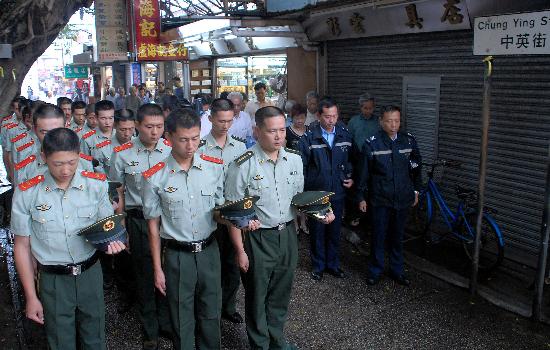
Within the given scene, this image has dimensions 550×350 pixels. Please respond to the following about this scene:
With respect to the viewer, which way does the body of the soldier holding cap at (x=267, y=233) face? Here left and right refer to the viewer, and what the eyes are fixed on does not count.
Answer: facing the viewer and to the right of the viewer

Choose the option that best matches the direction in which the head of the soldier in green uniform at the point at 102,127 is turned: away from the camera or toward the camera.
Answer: toward the camera

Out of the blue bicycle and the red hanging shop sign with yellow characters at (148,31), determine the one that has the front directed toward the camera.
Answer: the red hanging shop sign with yellow characters

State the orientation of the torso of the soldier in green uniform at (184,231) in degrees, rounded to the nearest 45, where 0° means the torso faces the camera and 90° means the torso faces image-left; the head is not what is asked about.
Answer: approximately 315°

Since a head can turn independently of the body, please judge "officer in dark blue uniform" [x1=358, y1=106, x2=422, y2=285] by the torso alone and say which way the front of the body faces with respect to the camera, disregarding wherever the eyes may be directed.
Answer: toward the camera

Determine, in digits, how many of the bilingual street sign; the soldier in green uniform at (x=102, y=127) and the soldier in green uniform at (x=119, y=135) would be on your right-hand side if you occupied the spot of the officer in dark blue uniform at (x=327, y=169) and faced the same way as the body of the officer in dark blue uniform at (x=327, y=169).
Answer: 2

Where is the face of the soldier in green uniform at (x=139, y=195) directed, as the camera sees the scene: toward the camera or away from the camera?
toward the camera

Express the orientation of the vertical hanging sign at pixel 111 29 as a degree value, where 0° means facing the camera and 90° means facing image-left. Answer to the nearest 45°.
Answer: approximately 0°

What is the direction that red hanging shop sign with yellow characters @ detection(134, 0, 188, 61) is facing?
toward the camera

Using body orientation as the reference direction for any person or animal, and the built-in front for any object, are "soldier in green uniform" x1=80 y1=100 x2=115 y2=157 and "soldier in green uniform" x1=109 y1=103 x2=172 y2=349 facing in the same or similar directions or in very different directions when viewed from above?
same or similar directions

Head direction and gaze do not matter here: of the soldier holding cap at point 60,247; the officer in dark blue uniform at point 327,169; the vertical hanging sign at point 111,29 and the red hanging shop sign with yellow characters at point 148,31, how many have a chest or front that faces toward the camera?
4

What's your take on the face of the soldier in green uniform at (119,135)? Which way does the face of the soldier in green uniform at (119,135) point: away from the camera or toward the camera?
toward the camera

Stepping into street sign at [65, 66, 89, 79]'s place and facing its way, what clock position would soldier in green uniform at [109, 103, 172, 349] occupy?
The soldier in green uniform is roughly at 12 o'clock from the street sign.

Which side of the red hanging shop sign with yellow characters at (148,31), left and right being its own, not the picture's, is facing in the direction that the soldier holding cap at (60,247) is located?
front
